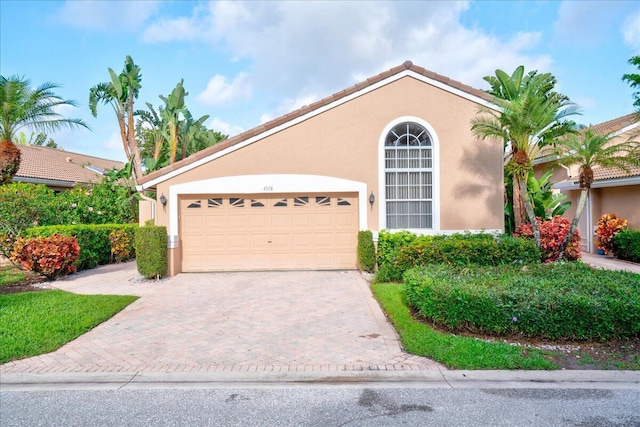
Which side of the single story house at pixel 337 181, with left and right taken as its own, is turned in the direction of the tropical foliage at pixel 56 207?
right

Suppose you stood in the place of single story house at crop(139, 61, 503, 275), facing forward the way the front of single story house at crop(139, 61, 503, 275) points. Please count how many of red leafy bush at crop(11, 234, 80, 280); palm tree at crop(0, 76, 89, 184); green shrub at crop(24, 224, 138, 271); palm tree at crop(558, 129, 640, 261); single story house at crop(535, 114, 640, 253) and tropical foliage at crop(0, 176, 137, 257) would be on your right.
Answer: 4

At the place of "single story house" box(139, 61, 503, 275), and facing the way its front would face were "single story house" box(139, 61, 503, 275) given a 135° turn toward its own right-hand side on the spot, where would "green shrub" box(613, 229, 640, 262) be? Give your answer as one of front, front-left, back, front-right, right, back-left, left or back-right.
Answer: back-right

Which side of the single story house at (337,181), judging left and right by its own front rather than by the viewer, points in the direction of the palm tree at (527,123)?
left

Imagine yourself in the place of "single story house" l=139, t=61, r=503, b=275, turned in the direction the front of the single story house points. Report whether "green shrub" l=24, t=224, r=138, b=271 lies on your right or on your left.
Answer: on your right

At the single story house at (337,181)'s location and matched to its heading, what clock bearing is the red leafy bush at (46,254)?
The red leafy bush is roughly at 3 o'clock from the single story house.

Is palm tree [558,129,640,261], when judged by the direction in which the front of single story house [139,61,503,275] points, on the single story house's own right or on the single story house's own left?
on the single story house's own left

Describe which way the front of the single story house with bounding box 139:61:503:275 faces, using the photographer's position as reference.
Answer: facing the viewer

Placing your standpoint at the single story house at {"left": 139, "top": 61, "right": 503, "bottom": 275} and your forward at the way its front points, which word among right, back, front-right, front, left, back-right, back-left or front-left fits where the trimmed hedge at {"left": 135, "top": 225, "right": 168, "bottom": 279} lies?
right

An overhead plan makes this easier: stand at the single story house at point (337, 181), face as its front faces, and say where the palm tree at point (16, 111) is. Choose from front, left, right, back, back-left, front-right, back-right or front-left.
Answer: right

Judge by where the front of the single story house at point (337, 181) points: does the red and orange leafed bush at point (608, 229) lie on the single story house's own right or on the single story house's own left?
on the single story house's own left

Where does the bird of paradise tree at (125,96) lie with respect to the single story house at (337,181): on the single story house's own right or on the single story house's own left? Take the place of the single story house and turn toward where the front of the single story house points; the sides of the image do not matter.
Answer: on the single story house's own right

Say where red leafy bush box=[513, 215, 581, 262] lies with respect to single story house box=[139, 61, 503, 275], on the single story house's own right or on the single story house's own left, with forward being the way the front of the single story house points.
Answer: on the single story house's own left
